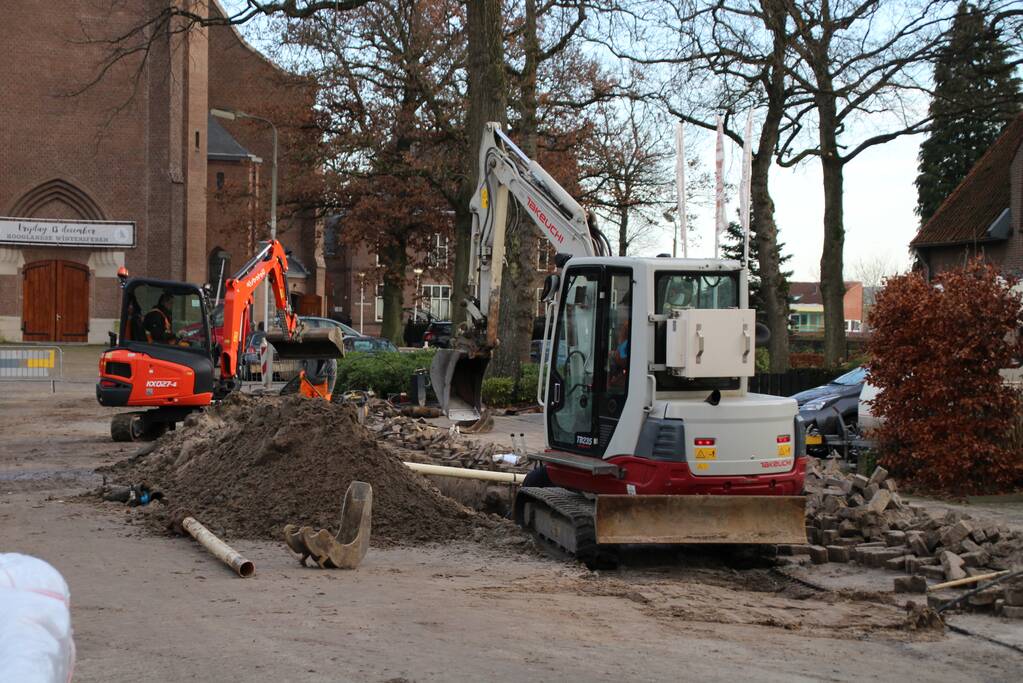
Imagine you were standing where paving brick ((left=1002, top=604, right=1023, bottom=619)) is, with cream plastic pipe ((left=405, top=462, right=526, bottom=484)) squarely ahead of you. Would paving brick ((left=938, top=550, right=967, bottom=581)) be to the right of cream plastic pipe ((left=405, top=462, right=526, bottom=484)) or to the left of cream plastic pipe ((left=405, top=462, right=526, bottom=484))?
right

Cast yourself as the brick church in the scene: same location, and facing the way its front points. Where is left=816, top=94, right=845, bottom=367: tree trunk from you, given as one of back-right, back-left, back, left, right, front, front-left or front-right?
front-left

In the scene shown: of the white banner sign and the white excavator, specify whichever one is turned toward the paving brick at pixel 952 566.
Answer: the white banner sign

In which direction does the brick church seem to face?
toward the camera

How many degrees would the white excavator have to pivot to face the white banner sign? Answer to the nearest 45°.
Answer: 0° — it already faces it

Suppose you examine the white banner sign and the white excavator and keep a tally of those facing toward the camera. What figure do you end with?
1

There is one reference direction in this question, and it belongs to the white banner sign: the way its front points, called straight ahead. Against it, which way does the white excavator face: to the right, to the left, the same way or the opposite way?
the opposite way

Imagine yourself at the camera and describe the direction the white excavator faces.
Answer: facing away from the viewer and to the left of the viewer
